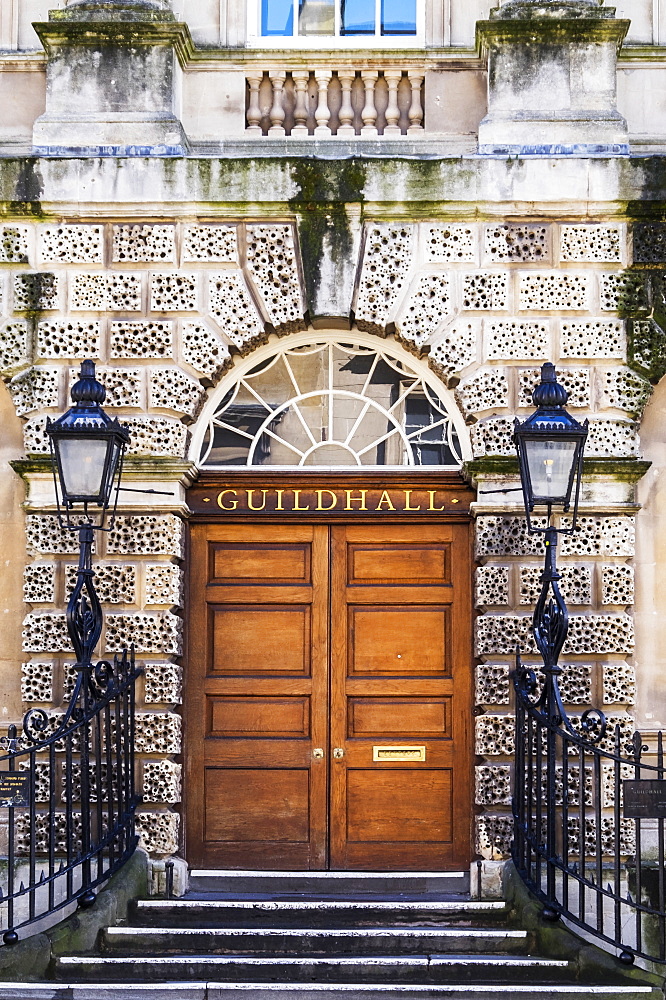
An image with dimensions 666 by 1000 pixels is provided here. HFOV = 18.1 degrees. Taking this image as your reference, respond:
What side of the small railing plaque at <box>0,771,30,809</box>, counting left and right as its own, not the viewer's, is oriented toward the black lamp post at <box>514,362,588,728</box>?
left

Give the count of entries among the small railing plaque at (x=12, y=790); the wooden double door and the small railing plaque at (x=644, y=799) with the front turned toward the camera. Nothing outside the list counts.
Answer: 3

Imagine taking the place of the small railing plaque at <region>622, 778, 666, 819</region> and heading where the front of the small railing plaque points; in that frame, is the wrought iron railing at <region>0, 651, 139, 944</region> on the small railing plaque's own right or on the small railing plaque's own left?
on the small railing plaque's own right

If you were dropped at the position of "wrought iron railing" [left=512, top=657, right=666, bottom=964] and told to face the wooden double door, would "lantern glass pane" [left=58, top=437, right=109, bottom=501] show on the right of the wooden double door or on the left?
left

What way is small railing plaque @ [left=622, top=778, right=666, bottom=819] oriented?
toward the camera

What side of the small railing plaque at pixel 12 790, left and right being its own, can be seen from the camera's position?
front

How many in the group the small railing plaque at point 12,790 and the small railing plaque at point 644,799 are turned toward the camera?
2
